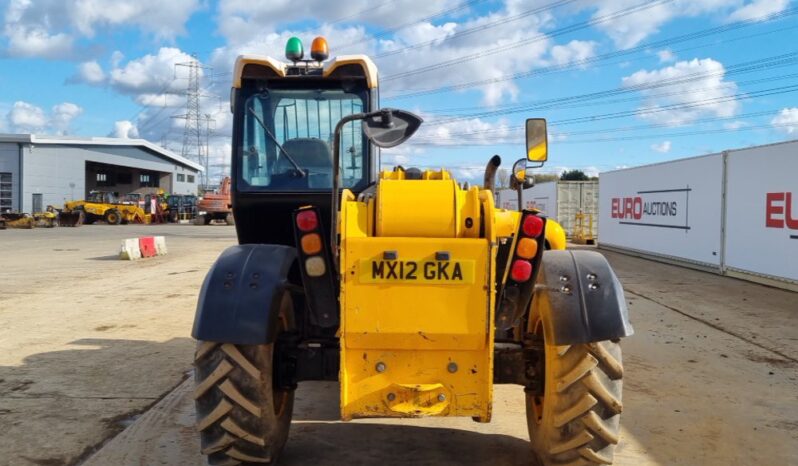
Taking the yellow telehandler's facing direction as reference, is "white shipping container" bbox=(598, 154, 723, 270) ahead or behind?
ahead

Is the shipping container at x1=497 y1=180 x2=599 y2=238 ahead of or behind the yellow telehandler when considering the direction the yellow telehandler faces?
ahead

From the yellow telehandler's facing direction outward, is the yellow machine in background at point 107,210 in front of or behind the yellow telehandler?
in front

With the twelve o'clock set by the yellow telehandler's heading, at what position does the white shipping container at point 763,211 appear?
The white shipping container is roughly at 1 o'clock from the yellow telehandler.

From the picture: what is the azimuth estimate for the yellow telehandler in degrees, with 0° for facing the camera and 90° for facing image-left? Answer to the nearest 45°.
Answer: approximately 180°

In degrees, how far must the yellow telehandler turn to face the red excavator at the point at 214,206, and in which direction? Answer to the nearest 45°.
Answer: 0° — it already faces it
